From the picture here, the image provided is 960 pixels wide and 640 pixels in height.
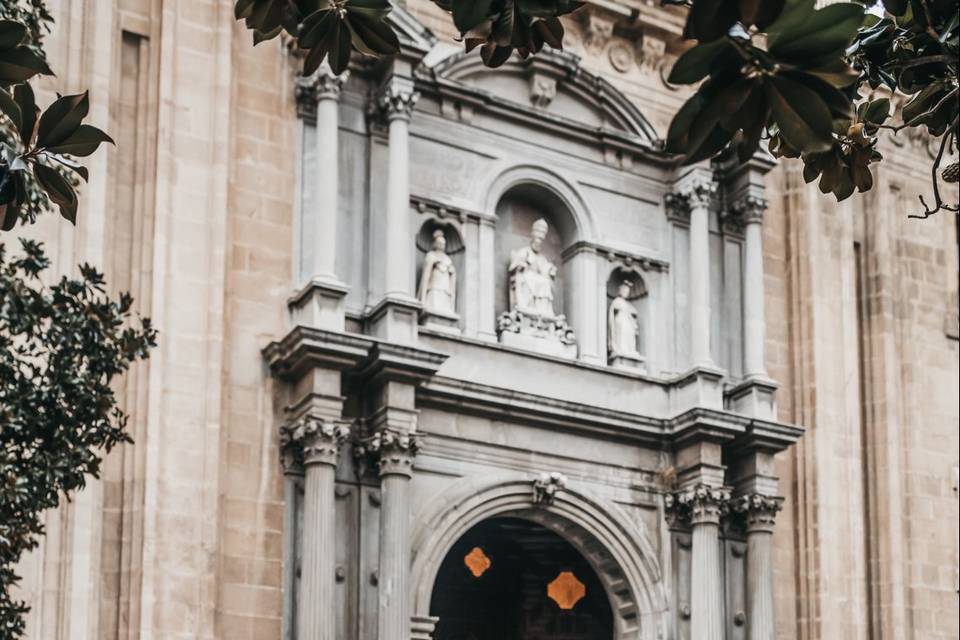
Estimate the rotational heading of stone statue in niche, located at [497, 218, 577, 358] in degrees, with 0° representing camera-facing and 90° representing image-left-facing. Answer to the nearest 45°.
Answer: approximately 315°

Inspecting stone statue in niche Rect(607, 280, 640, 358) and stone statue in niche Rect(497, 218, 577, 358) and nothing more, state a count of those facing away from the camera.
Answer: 0

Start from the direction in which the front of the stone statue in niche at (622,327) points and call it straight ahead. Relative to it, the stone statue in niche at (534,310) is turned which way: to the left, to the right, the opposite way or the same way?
the same way

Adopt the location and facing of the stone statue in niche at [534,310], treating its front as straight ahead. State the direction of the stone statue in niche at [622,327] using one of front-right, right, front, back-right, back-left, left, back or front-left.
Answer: left

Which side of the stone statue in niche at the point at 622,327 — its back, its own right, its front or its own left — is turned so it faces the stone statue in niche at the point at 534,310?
right

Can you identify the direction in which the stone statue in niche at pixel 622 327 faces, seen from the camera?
facing the viewer and to the right of the viewer
